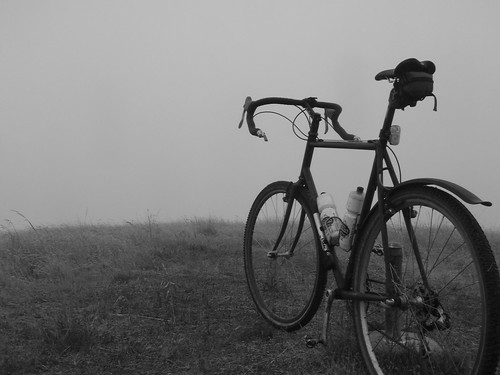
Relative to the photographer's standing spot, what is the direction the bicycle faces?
facing away from the viewer and to the left of the viewer
